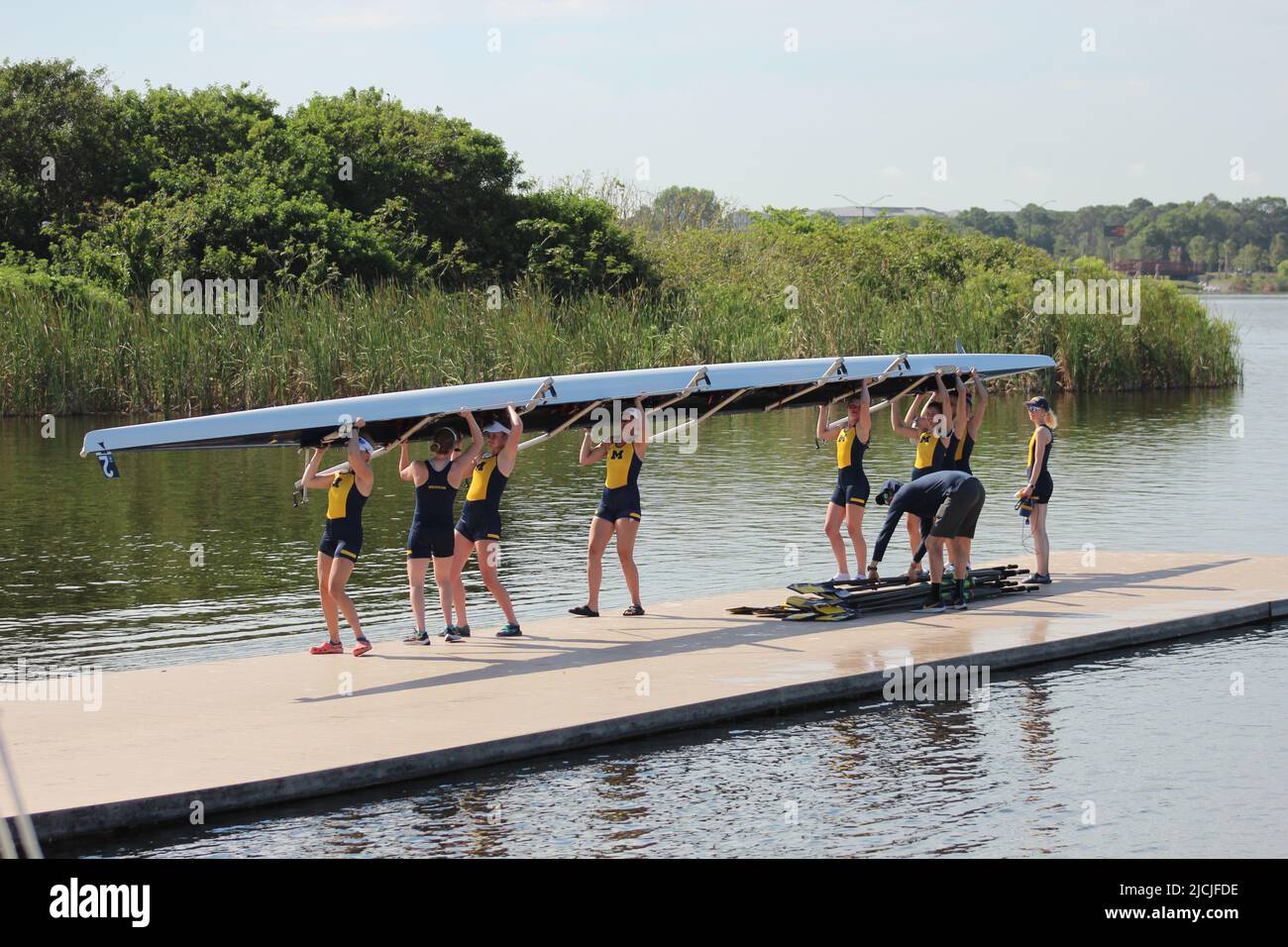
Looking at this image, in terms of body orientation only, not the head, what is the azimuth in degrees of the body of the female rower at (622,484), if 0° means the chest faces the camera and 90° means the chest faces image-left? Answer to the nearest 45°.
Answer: approximately 45°

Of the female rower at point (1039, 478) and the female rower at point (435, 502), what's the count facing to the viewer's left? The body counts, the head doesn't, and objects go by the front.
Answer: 1

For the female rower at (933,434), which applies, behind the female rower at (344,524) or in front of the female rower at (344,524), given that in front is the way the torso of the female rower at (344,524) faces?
behind

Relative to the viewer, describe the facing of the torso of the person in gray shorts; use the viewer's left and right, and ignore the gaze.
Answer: facing away from the viewer and to the left of the viewer

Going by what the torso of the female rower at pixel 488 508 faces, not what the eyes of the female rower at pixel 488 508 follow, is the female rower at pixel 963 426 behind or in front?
behind

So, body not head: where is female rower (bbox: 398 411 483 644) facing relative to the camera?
away from the camera

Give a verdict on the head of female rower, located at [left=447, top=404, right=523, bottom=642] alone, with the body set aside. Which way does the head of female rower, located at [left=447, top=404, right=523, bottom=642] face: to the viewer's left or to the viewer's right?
to the viewer's left
